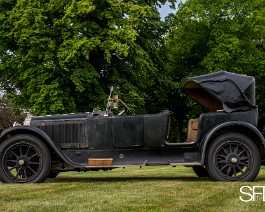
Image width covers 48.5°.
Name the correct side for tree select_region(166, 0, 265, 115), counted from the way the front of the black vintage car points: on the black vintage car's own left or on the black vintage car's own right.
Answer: on the black vintage car's own right

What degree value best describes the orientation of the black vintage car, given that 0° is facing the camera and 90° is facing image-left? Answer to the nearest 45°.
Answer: approximately 90°

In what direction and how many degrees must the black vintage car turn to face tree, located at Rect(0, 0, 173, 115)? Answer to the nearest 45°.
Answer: approximately 90° to its right
